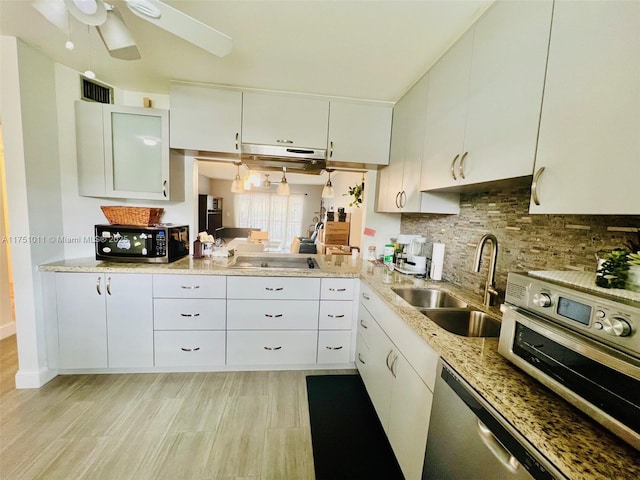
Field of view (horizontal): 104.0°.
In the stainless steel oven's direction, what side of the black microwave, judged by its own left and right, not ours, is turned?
left

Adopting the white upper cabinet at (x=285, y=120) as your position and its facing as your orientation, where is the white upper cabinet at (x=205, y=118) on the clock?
the white upper cabinet at (x=205, y=118) is roughly at 3 o'clock from the white upper cabinet at (x=285, y=120).

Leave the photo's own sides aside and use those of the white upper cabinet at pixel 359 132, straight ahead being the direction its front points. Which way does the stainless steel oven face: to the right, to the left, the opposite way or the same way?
to the right

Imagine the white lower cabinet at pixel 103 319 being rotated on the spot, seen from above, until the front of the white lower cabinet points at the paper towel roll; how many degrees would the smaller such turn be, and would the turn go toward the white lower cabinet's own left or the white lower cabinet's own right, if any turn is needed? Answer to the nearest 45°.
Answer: approximately 45° to the white lower cabinet's own left

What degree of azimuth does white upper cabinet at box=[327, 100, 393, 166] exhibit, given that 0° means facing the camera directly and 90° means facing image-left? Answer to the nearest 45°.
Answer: approximately 0°

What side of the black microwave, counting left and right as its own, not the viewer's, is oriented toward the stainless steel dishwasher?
left

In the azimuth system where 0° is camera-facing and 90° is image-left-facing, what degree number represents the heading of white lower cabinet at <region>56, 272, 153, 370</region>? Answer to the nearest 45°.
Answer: approximately 0°

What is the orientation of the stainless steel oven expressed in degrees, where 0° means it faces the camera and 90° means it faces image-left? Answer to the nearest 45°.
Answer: approximately 45°
